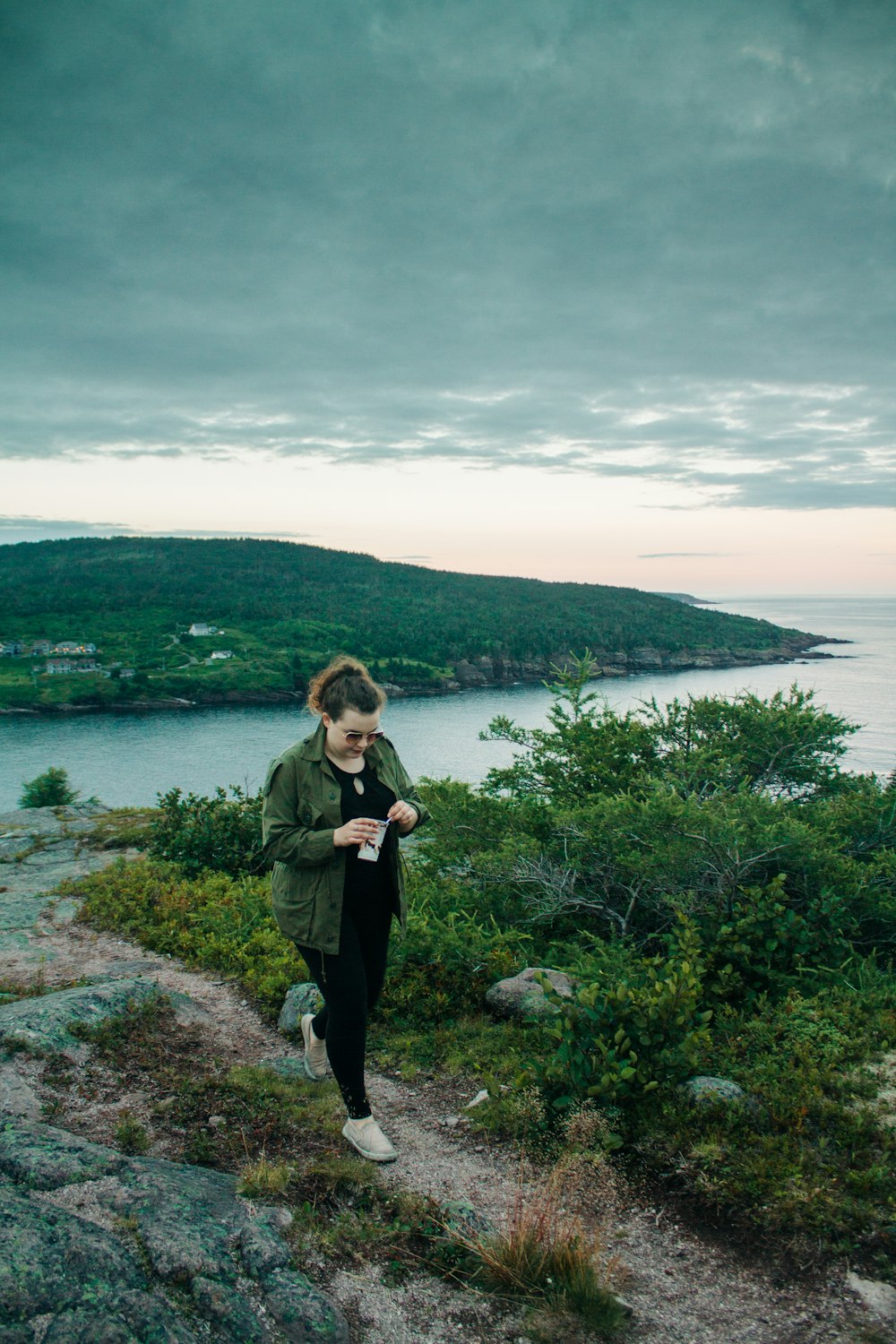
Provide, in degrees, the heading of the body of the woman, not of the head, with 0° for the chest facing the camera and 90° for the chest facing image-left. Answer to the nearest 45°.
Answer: approximately 315°

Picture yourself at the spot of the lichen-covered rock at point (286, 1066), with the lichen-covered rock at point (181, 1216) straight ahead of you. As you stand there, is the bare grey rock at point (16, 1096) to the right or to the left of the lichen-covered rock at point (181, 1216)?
right

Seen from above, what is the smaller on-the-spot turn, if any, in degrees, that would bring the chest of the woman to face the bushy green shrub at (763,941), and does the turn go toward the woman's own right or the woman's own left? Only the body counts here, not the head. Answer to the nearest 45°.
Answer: approximately 90° to the woman's own left

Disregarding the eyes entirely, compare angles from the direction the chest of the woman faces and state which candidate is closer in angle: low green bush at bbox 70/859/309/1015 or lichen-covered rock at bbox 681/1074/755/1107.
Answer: the lichen-covered rock

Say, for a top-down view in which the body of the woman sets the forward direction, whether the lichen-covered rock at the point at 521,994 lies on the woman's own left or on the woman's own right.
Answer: on the woman's own left

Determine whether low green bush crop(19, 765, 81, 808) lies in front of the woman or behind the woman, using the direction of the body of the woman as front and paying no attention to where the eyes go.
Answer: behind

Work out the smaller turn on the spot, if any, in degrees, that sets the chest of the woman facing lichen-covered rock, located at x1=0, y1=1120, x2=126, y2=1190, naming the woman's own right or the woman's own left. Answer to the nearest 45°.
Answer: approximately 90° to the woman's own right

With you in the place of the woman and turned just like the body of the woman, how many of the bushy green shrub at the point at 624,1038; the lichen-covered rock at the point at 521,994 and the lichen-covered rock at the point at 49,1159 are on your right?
1

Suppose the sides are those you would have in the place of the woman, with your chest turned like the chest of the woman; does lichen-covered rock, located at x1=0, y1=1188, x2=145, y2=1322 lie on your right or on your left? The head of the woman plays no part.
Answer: on your right

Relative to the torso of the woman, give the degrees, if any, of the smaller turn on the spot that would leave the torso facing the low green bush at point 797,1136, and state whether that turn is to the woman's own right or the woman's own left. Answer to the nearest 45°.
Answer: approximately 45° to the woman's own left

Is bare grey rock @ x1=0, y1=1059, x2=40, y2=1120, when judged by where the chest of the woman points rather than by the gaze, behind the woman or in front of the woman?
behind

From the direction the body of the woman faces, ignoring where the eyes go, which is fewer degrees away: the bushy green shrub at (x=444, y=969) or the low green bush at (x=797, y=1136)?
the low green bush

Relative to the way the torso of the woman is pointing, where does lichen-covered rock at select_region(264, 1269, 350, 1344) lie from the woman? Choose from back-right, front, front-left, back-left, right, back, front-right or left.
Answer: front-right
